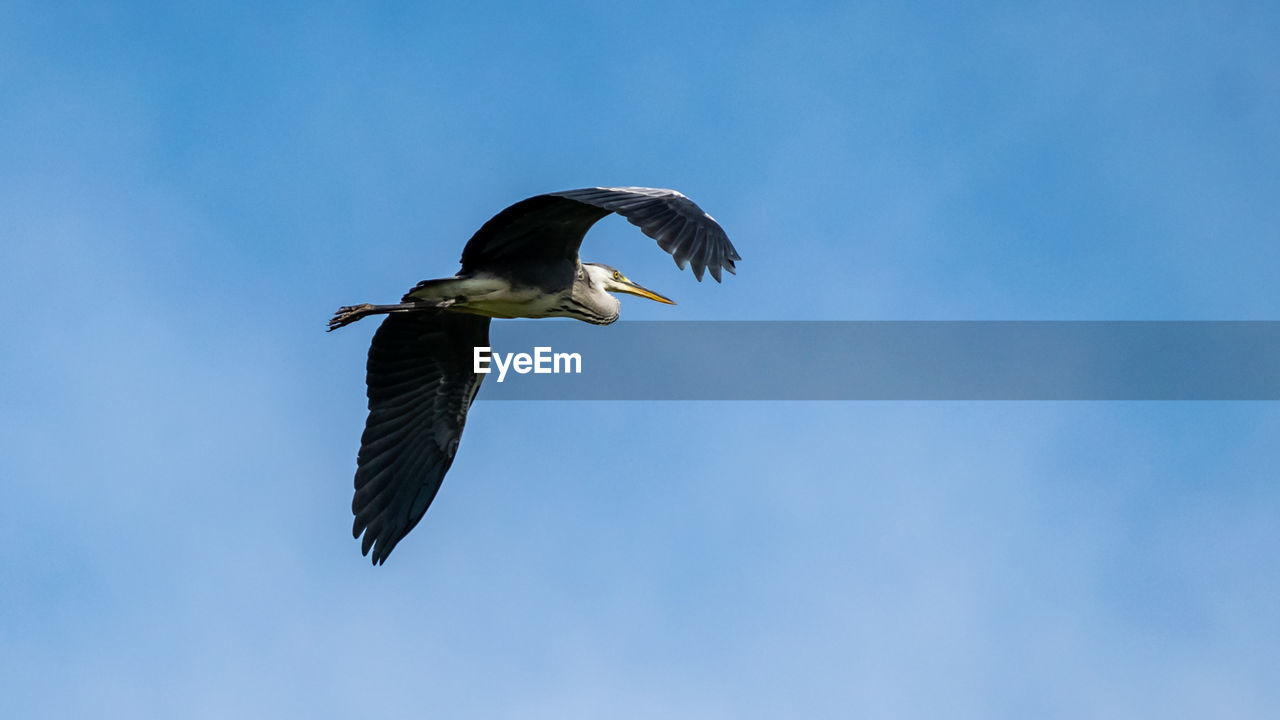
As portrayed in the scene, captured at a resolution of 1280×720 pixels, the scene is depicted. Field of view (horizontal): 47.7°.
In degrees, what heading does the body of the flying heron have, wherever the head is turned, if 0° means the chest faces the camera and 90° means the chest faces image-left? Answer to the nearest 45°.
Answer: approximately 270°
